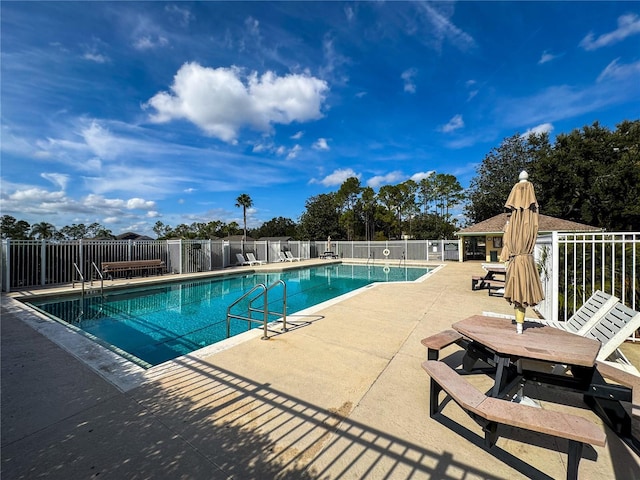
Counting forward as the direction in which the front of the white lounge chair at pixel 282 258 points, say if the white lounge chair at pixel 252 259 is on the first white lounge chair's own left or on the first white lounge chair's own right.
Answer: on the first white lounge chair's own right

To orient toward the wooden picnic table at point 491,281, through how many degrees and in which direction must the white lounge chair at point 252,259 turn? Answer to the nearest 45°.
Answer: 0° — it already faces it

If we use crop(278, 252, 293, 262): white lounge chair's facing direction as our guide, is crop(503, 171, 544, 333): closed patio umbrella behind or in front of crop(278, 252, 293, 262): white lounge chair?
in front

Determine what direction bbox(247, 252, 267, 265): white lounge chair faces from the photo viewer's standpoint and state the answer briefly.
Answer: facing the viewer and to the right of the viewer

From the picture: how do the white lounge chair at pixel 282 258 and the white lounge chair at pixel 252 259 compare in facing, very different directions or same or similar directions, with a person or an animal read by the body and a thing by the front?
same or similar directions

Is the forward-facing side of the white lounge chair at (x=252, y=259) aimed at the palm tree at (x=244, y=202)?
no

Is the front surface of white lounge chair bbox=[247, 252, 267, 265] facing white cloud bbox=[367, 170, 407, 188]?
no

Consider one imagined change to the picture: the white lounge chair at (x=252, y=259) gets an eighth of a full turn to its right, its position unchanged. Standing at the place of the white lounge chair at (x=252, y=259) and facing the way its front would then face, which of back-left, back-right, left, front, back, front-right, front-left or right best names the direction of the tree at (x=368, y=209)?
back-left

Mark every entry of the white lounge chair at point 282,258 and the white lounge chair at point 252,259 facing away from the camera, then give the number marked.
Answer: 0
